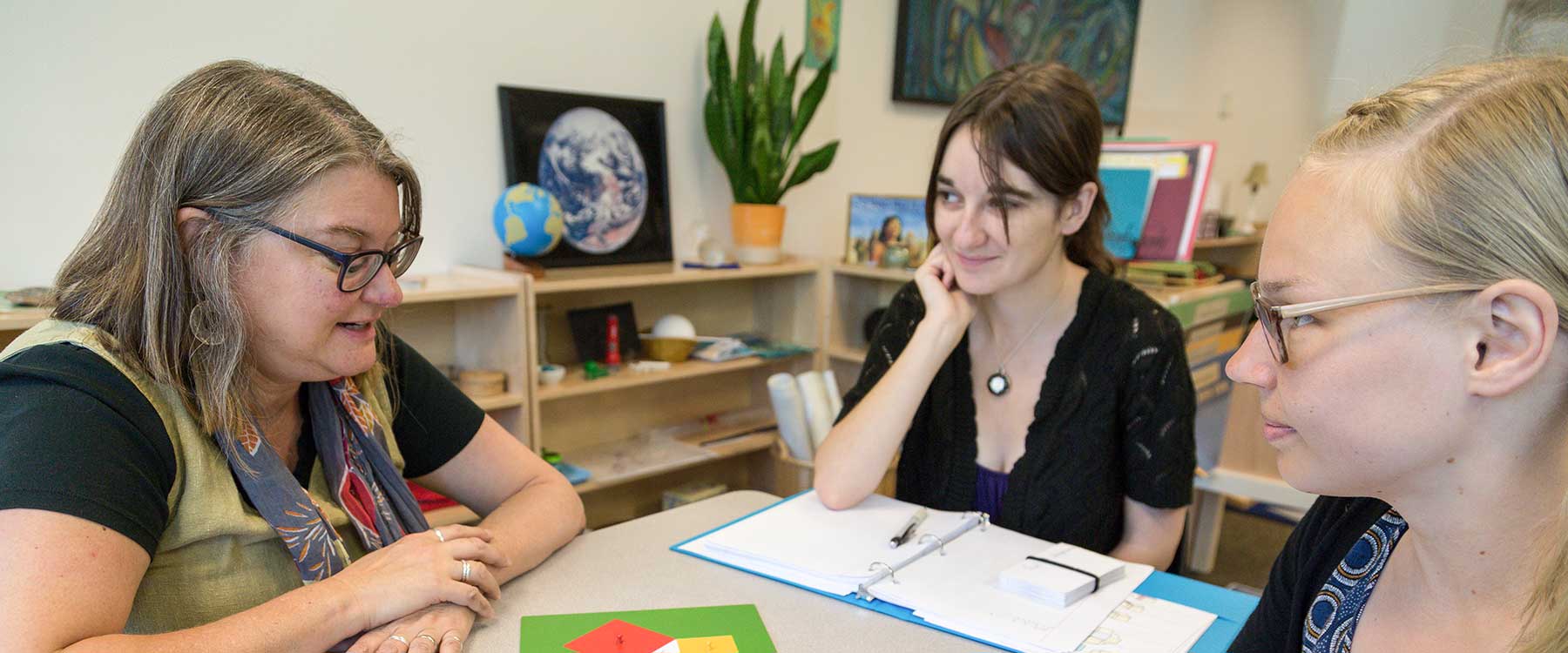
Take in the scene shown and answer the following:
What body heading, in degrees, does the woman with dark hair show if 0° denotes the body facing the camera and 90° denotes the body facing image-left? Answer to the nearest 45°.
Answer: approximately 45°

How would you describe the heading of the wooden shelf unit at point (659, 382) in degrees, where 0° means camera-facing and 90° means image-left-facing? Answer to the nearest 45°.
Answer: approximately 315°

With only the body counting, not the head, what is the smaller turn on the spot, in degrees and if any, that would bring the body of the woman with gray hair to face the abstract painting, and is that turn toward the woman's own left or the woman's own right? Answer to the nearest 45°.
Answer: approximately 90° to the woman's own left

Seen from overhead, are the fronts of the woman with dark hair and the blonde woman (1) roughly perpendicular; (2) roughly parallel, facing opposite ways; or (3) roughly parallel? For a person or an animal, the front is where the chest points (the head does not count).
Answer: roughly perpendicular

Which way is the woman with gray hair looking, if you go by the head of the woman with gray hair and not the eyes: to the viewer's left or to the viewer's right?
to the viewer's right

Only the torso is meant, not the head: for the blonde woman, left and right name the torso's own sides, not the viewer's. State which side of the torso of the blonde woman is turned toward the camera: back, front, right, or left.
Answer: left

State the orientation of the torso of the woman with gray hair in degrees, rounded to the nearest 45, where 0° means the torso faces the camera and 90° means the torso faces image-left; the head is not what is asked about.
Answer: approximately 315°
